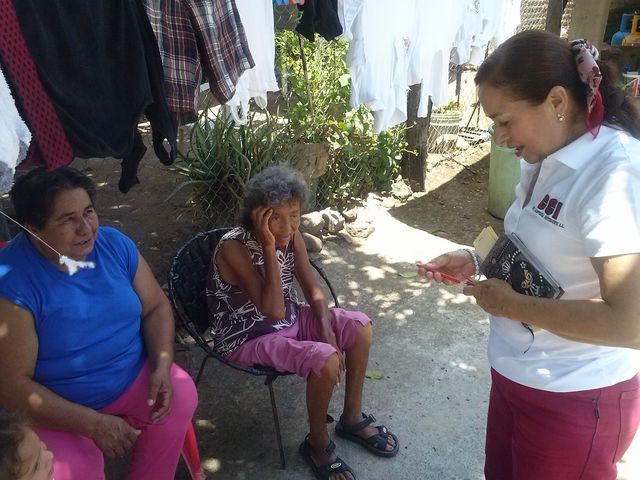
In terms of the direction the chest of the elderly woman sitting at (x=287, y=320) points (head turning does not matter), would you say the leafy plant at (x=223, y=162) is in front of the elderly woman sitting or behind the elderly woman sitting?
behind

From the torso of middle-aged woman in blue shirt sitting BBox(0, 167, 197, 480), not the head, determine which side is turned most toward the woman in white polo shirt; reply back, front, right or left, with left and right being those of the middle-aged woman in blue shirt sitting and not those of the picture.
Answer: front

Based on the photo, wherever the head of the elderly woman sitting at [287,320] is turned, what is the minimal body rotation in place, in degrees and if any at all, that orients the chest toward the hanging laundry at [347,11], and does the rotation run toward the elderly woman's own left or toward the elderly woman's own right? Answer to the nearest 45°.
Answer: approximately 135° to the elderly woman's own left

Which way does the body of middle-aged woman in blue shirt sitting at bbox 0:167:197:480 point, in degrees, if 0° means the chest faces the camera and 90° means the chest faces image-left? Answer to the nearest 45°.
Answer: approximately 315°

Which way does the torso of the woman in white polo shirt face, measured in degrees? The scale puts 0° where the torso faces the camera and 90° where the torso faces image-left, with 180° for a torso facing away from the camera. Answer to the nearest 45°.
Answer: approximately 45°

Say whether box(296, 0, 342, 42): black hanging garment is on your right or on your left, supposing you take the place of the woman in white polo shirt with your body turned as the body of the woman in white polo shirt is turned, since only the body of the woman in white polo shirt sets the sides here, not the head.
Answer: on your right

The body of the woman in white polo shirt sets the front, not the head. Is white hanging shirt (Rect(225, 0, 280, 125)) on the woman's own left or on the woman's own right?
on the woman's own right

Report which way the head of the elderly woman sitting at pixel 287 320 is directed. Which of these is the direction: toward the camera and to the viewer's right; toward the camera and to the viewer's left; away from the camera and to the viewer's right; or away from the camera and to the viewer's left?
toward the camera and to the viewer's right

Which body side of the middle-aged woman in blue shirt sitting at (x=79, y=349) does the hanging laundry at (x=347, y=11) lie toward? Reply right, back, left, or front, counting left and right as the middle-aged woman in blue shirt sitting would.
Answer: left

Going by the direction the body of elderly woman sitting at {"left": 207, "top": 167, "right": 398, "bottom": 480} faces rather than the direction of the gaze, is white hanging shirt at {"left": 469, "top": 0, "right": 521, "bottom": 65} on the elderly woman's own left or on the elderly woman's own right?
on the elderly woman's own left

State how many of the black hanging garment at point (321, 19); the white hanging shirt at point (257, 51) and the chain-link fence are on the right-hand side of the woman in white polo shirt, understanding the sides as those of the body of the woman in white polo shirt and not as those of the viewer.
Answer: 3

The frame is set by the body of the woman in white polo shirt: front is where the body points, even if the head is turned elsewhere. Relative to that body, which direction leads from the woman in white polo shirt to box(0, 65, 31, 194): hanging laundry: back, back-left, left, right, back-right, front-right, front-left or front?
front-right

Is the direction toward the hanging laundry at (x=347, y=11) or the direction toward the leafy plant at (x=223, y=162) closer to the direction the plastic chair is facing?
the hanging laundry

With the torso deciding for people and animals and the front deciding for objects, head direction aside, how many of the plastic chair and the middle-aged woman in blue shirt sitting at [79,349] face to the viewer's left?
0

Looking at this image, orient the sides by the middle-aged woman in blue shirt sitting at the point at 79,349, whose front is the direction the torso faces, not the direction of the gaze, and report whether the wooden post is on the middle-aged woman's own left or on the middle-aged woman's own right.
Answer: on the middle-aged woman's own left
